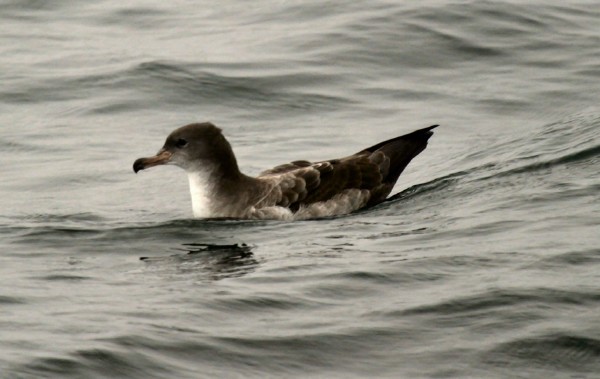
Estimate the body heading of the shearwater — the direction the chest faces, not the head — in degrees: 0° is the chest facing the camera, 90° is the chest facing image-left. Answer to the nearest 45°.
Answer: approximately 90°
